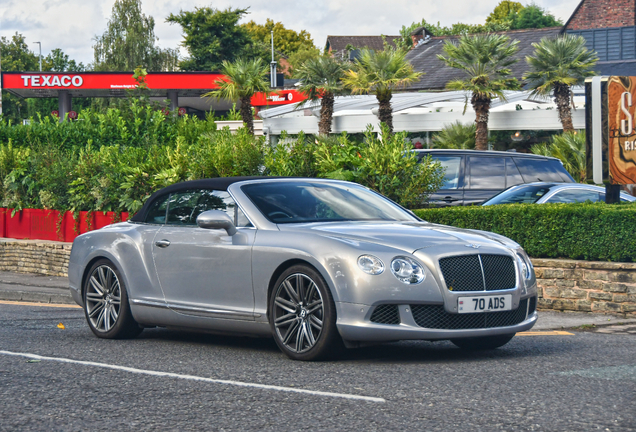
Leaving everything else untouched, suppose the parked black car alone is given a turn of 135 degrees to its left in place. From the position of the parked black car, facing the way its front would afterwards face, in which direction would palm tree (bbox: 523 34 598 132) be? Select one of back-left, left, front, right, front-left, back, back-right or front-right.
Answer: back-left

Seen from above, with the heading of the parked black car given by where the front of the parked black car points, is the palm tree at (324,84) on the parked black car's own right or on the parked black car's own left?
on the parked black car's own right

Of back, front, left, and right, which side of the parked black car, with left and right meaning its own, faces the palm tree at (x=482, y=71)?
right

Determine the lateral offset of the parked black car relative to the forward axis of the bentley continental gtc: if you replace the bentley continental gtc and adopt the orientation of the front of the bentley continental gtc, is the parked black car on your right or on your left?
on your left

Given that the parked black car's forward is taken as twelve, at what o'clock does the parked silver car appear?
The parked silver car is roughly at 7 o'clock from the parked black car.

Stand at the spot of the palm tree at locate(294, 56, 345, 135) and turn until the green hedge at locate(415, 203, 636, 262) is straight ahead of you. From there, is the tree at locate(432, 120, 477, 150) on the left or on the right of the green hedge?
left

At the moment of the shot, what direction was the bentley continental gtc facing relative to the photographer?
facing the viewer and to the right of the viewer

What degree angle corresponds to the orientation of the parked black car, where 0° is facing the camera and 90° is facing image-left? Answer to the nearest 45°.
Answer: approximately 90°
